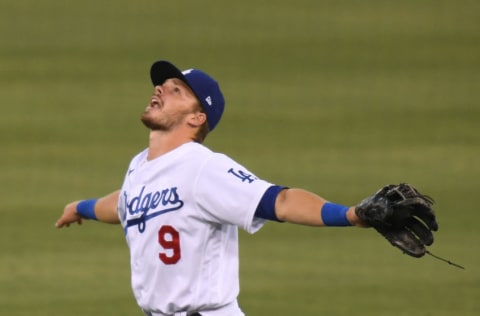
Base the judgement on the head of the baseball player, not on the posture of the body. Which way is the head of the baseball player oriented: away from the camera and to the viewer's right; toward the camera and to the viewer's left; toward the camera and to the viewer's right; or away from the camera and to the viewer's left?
toward the camera and to the viewer's left

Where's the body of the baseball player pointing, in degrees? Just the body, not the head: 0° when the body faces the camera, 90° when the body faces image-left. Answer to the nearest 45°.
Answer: approximately 45°
